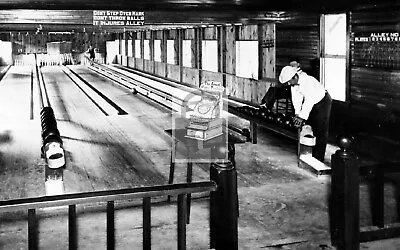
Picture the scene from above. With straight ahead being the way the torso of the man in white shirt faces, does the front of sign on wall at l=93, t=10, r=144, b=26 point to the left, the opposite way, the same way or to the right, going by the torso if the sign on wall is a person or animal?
to the left

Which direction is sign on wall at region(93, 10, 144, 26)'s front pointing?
toward the camera

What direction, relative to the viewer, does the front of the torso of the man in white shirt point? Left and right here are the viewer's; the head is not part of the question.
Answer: facing to the left of the viewer

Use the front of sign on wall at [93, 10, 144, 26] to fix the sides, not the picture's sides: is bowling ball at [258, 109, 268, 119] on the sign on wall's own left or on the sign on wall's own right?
on the sign on wall's own left

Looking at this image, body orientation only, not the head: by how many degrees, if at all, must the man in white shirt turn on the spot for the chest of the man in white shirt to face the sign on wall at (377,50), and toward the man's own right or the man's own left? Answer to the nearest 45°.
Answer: approximately 135° to the man's own right

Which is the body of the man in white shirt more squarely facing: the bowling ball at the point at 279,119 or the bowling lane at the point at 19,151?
the bowling lane

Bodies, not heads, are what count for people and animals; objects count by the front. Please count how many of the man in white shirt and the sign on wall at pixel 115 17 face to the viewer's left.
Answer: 1

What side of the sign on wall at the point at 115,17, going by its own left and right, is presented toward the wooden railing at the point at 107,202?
front

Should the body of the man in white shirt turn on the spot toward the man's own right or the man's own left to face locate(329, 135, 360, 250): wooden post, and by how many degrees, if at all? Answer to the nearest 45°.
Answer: approximately 90° to the man's own left

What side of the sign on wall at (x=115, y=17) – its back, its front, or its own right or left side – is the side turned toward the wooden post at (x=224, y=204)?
front

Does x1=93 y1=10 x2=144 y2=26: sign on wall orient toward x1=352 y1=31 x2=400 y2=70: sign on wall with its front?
no
